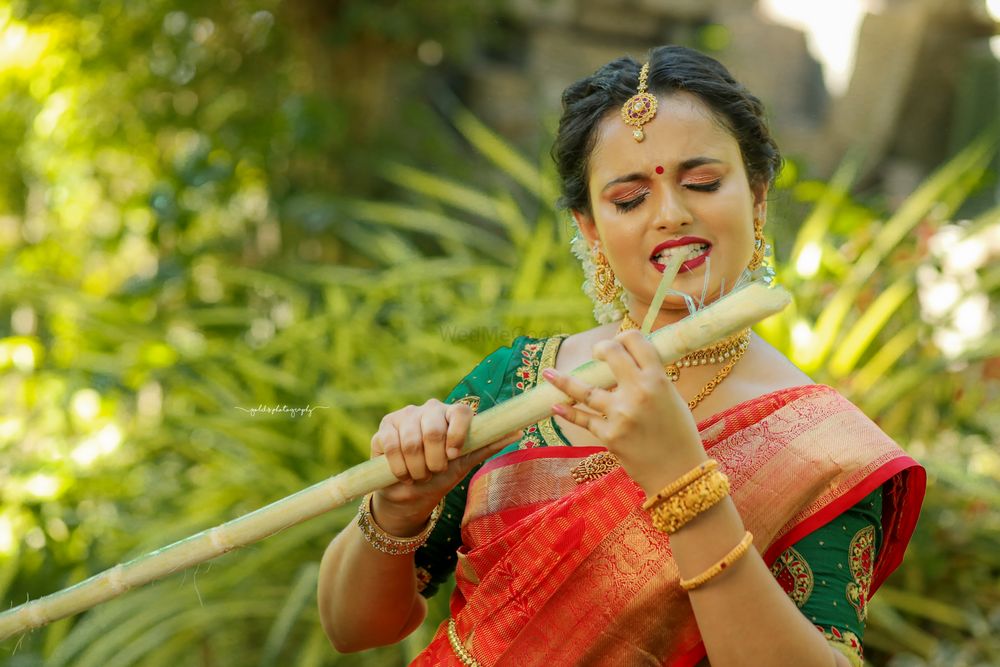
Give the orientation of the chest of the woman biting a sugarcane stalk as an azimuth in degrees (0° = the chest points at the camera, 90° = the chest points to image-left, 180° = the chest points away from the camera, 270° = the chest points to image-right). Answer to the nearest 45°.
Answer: approximately 0°
